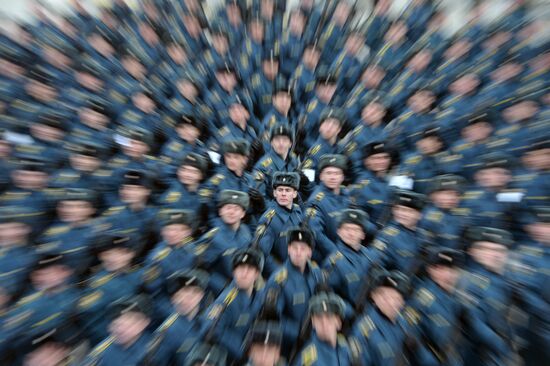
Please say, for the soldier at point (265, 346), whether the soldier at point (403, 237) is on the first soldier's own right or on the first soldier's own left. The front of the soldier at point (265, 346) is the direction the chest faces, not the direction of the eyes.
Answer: on the first soldier's own left

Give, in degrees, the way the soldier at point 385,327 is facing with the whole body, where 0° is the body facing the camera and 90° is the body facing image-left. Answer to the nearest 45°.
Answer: approximately 315°

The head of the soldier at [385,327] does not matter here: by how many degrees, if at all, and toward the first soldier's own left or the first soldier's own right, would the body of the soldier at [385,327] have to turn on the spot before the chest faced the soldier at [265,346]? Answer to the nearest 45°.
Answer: approximately 90° to the first soldier's own right

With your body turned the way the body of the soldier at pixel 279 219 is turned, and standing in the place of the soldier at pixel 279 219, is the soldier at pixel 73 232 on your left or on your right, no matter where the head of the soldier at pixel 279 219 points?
on your right

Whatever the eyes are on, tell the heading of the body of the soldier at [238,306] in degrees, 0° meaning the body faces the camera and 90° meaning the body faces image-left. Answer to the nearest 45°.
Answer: approximately 315°
